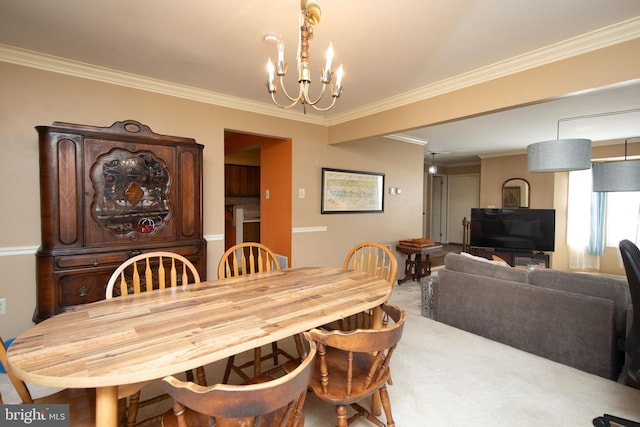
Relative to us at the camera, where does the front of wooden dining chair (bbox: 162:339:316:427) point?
facing away from the viewer and to the left of the viewer

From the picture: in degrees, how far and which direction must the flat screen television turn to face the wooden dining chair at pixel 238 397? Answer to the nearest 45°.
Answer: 0° — it already faces it

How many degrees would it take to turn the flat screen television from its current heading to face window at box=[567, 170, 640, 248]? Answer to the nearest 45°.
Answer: approximately 135° to its left

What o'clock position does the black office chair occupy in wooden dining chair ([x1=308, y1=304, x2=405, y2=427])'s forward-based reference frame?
The black office chair is roughly at 4 o'clock from the wooden dining chair.

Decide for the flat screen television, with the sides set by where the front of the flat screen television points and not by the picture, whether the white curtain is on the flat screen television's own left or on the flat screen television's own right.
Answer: on the flat screen television's own left

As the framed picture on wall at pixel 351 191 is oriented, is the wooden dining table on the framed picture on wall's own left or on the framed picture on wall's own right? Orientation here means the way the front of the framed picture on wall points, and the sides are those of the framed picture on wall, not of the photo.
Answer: on the framed picture on wall's own right
